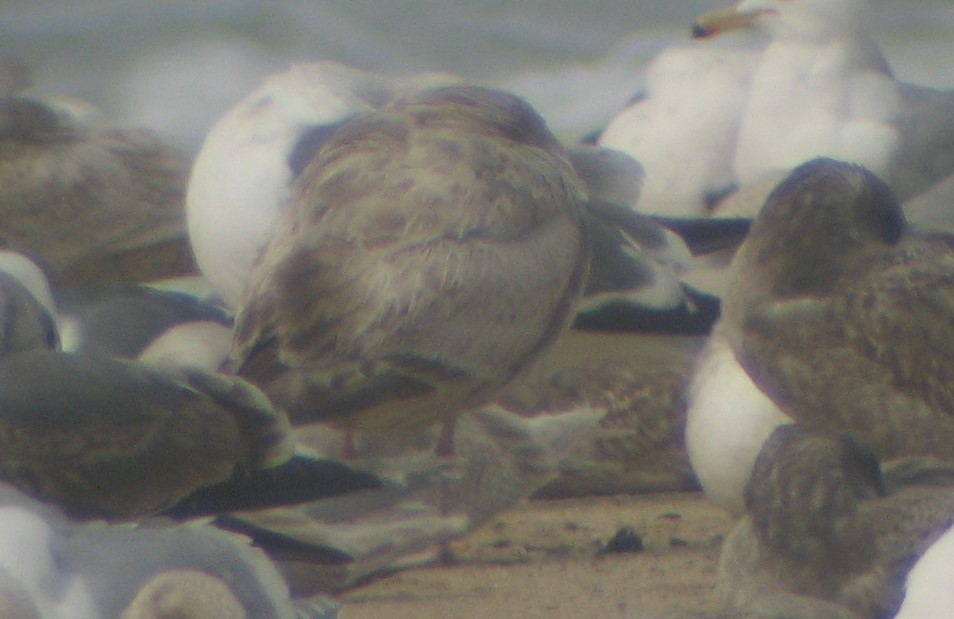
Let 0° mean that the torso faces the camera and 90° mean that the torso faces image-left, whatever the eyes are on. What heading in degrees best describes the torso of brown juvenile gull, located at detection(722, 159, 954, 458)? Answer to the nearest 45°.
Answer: approximately 90°

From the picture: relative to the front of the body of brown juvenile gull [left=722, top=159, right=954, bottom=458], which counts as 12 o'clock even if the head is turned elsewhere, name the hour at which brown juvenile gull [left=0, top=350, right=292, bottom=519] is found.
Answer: brown juvenile gull [left=0, top=350, right=292, bottom=519] is roughly at 11 o'clock from brown juvenile gull [left=722, top=159, right=954, bottom=458].

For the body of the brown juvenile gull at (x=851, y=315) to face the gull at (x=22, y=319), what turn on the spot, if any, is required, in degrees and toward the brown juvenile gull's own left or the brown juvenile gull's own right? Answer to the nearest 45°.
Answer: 0° — it already faces it

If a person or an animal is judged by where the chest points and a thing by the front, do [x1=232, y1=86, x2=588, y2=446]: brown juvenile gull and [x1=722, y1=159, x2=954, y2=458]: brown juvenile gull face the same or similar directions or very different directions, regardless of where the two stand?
very different directions
